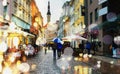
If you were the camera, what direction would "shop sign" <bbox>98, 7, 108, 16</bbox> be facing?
facing the viewer and to the left of the viewer
